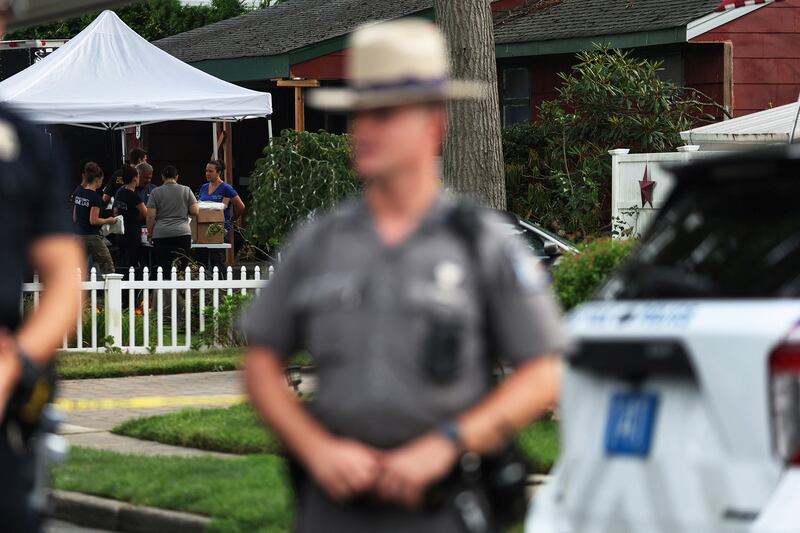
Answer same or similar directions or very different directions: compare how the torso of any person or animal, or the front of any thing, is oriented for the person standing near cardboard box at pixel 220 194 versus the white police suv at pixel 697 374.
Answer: very different directions

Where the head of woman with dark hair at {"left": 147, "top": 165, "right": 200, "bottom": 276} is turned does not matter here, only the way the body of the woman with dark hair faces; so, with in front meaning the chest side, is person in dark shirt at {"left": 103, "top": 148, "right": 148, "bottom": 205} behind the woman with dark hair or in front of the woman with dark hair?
in front

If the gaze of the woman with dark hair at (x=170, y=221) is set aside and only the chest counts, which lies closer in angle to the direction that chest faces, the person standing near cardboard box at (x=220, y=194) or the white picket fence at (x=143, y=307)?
the person standing near cardboard box

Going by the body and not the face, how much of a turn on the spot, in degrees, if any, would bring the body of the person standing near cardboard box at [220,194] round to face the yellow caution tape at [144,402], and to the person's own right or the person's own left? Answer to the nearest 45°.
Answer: approximately 45° to the person's own left

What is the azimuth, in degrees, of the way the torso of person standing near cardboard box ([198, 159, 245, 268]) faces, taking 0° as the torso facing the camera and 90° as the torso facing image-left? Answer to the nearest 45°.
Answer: approximately 45°

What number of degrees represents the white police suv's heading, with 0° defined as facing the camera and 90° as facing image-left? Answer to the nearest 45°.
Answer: approximately 225°

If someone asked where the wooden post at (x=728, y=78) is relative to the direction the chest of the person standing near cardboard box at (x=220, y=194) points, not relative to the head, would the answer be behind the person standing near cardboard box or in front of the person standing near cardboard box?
behind

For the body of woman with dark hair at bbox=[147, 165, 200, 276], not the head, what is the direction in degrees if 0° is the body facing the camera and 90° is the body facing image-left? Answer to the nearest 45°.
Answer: approximately 180°

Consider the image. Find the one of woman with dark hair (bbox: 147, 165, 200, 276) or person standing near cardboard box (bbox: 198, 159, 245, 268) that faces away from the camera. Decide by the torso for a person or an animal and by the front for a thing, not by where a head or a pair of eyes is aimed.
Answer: the woman with dark hair

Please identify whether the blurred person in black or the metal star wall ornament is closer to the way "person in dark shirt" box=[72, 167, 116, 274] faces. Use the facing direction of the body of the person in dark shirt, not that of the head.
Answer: the metal star wall ornament

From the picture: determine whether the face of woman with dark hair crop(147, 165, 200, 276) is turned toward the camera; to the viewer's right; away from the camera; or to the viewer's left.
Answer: away from the camera

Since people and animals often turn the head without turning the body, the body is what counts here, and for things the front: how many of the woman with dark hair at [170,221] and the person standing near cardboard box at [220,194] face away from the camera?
1
